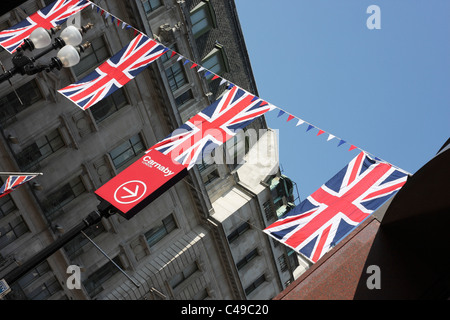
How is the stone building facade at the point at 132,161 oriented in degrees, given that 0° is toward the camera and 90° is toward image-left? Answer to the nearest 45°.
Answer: approximately 0°

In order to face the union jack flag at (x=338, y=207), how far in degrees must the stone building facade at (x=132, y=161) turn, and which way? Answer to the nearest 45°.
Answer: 0° — it already faces it
